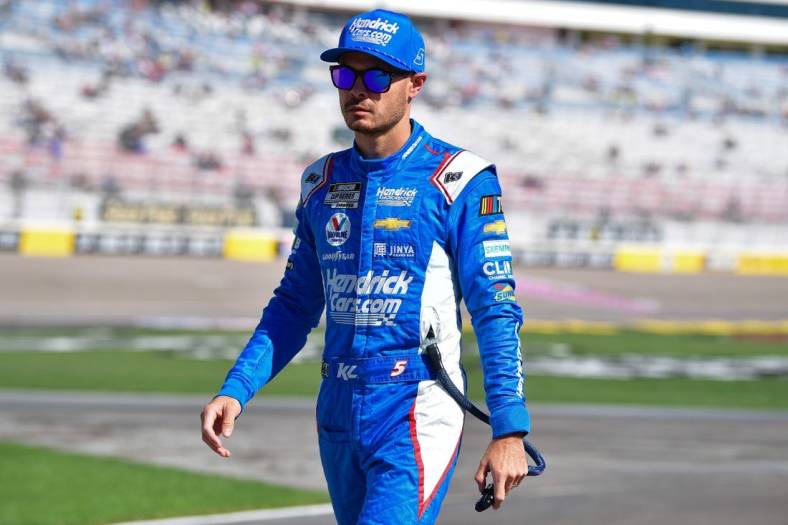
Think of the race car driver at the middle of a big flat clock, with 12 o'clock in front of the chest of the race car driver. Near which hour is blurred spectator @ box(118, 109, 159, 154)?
The blurred spectator is roughly at 4 o'clock from the race car driver.

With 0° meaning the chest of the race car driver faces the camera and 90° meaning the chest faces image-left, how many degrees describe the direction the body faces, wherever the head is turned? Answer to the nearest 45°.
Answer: approximately 45°
